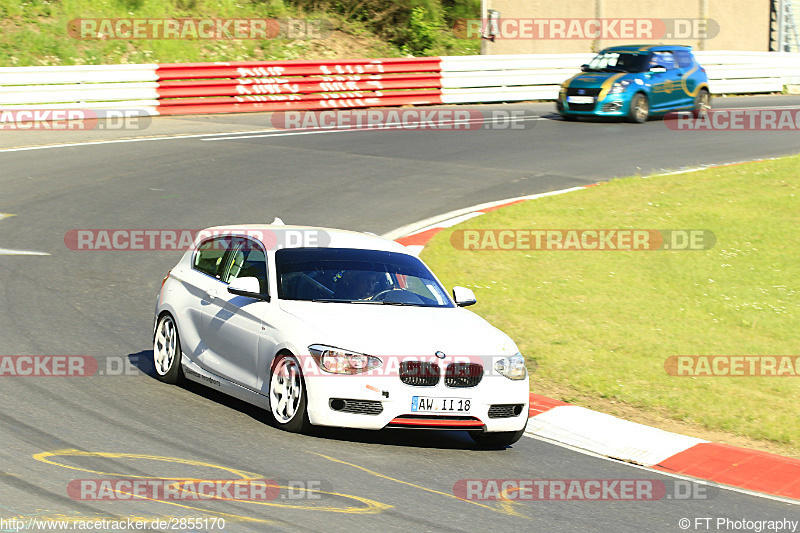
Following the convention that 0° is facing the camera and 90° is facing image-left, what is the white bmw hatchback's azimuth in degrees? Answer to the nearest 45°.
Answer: approximately 315°

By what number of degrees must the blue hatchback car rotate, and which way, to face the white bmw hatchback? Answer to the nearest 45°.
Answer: approximately 45° to its left

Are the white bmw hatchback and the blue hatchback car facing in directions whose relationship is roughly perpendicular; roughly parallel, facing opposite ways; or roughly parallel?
roughly perpendicular

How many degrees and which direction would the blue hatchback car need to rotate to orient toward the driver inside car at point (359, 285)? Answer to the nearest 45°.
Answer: approximately 45° to its left

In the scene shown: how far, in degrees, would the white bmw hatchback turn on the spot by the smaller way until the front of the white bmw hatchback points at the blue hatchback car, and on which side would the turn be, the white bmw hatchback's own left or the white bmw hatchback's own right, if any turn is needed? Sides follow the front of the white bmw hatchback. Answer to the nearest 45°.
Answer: approximately 135° to the white bmw hatchback's own left

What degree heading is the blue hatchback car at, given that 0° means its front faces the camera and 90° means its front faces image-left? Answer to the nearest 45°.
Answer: approximately 45°

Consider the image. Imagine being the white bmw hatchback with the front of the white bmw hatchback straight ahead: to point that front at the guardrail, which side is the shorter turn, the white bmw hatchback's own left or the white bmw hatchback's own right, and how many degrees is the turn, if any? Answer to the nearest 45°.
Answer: approximately 135° to the white bmw hatchback's own left
